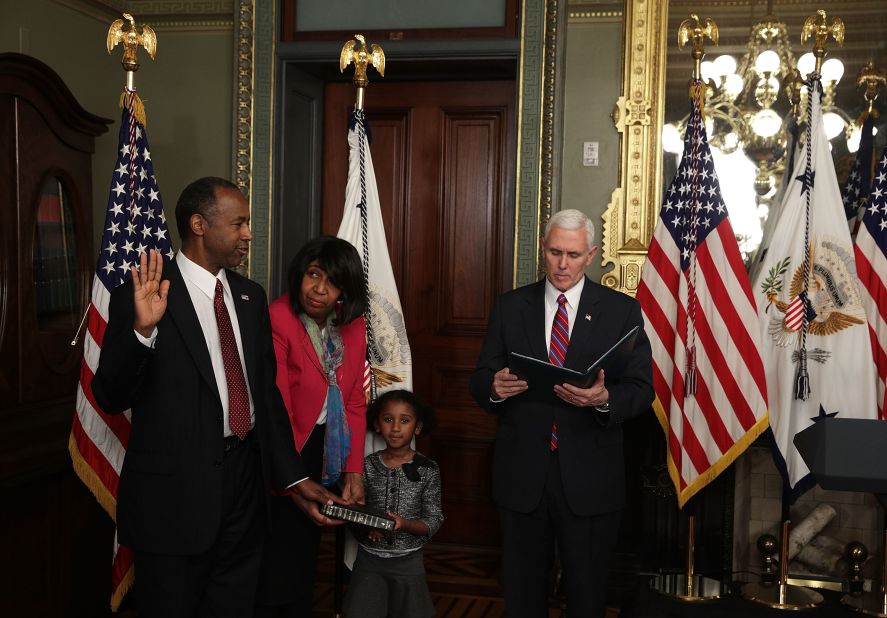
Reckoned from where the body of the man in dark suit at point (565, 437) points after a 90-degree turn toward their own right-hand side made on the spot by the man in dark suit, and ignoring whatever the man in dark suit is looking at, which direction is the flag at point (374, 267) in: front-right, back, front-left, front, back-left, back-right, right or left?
front-right

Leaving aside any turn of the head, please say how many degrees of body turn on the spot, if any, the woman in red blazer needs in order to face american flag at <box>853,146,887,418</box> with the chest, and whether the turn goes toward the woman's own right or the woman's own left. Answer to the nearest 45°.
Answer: approximately 90° to the woman's own left

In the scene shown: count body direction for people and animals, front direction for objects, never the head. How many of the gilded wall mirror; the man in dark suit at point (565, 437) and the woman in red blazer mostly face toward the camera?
3

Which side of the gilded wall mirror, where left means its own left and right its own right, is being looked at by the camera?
front

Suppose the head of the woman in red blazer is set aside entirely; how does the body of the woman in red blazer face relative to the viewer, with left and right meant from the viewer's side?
facing the viewer

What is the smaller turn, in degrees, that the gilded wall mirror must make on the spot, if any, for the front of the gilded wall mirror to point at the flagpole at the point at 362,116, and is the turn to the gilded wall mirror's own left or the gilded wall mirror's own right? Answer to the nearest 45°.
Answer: approximately 45° to the gilded wall mirror's own right

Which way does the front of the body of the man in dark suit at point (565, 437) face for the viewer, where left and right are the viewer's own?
facing the viewer

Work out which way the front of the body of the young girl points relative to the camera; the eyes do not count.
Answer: toward the camera

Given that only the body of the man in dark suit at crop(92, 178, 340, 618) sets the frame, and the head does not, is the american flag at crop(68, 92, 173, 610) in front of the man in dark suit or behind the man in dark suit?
behind

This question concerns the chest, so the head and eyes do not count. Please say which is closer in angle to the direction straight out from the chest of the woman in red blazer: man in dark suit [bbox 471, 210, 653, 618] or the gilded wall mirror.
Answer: the man in dark suit

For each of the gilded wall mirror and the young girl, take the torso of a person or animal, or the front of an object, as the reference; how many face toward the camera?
2

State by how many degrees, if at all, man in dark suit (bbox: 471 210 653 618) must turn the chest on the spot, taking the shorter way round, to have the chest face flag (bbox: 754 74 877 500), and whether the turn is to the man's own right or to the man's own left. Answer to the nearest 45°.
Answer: approximately 135° to the man's own left
